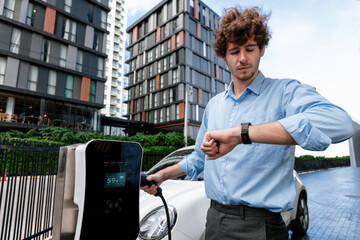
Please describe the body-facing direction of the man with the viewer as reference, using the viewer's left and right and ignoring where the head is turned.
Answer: facing the viewer and to the left of the viewer

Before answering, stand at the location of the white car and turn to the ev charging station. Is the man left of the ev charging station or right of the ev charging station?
left

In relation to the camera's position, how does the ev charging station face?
facing the viewer and to the right of the viewer

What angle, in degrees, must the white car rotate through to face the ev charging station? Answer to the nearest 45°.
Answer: approximately 45° to its left

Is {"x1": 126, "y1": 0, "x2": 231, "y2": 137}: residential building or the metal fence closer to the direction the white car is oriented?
the metal fence

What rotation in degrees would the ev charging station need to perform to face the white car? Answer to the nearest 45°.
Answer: approximately 90° to its left

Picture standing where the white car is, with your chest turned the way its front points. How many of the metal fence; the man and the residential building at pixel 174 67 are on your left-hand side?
1

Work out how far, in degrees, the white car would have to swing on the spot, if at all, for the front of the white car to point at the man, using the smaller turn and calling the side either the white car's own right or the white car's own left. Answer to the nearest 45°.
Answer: approximately 90° to the white car's own left

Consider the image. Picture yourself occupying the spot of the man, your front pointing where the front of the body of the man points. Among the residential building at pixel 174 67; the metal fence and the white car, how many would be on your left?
0

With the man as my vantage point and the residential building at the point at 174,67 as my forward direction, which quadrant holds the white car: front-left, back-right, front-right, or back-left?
front-left

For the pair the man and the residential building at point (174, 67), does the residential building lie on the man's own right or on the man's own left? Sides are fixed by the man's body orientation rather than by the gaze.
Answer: on the man's own right
